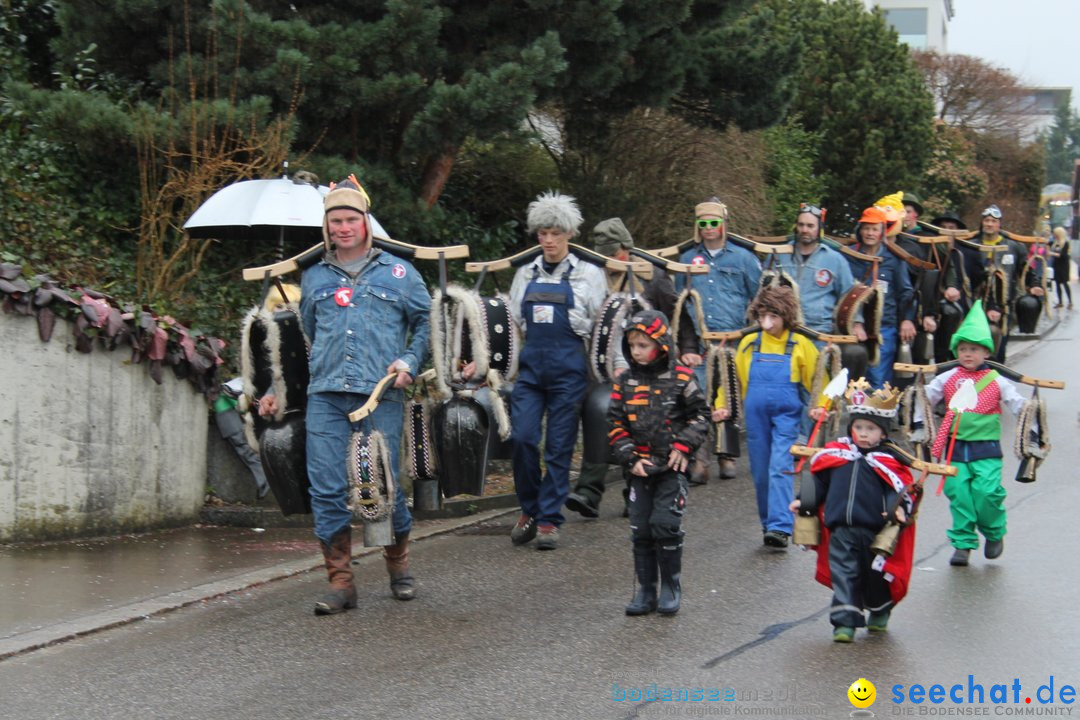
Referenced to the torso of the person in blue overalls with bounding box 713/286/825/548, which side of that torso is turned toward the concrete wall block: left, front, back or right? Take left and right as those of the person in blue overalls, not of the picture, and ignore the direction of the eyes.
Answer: right

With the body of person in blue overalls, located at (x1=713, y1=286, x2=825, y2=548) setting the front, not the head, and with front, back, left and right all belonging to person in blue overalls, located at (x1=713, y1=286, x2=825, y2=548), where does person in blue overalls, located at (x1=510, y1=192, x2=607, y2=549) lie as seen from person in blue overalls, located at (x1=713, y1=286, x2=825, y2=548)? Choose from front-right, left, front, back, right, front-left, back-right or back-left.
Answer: right

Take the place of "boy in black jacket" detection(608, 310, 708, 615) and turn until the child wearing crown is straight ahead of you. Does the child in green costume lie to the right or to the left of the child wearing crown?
left

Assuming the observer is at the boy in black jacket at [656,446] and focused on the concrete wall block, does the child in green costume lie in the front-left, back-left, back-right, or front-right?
back-right

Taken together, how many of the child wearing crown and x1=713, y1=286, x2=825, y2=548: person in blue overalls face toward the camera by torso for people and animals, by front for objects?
2

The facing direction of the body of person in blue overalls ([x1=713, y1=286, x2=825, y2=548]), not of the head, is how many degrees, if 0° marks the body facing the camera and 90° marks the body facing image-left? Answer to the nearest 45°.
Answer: approximately 0°

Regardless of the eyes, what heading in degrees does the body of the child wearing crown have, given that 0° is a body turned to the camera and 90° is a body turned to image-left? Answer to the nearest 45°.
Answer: approximately 0°

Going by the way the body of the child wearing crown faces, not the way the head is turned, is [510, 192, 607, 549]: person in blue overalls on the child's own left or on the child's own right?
on the child's own right
